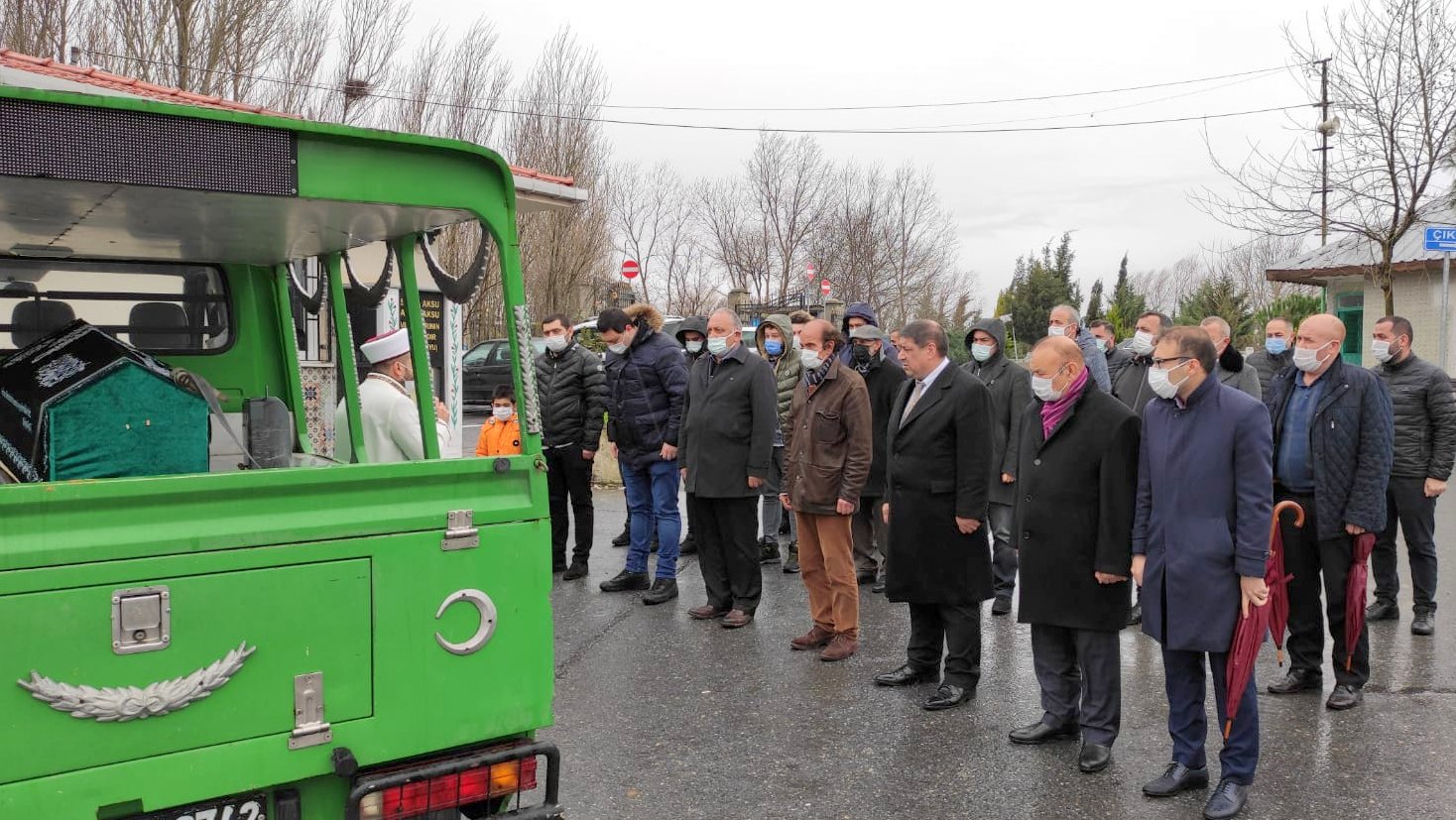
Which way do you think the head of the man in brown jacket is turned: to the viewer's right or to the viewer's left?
to the viewer's left

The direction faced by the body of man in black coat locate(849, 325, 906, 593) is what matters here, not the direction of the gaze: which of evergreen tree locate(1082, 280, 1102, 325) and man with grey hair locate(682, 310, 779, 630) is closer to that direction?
the man with grey hair

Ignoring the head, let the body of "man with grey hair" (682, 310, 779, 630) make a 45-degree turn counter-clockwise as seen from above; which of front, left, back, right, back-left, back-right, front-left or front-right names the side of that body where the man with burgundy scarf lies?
front-left

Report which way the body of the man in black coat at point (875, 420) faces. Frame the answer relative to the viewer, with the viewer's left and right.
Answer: facing the viewer and to the left of the viewer

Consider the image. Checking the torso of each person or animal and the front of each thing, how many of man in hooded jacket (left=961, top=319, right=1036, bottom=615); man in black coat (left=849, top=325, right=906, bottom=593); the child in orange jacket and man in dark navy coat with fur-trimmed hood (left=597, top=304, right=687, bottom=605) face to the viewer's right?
0

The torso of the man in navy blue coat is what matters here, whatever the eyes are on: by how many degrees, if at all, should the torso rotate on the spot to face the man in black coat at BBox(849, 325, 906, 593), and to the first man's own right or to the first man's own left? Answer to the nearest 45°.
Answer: approximately 90° to the first man's own right

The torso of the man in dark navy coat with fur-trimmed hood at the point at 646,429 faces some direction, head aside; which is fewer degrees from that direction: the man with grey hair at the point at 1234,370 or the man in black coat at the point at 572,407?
the man in black coat

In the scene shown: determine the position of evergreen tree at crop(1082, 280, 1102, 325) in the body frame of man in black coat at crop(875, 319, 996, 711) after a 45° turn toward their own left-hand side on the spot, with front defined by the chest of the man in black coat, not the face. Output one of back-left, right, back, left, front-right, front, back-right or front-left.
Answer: back

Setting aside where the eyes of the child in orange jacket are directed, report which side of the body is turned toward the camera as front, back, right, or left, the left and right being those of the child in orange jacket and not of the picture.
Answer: front

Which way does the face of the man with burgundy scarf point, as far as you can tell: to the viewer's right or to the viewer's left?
to the viewer's left

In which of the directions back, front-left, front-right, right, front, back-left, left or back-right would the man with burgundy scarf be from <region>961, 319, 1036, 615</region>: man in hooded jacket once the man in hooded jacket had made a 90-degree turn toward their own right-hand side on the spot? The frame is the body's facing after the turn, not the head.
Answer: back-left

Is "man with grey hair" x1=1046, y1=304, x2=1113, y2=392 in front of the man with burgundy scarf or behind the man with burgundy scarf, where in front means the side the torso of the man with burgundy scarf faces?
behind

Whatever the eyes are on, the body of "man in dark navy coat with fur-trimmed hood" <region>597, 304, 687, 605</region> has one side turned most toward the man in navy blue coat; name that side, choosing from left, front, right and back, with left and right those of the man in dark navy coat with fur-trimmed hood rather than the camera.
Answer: left

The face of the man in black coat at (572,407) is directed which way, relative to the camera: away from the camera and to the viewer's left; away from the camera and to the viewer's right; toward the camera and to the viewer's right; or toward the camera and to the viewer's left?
toward the camera and to the viewer's left

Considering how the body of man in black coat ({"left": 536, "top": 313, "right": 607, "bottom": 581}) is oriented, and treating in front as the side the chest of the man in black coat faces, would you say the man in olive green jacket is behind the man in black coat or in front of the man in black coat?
behind

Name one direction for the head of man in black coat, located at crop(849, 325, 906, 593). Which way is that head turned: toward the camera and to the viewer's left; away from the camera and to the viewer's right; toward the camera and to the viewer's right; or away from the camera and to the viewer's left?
toward the camera and to the viewer's left
